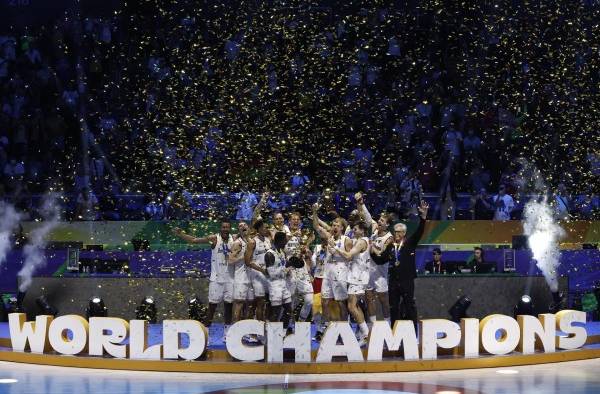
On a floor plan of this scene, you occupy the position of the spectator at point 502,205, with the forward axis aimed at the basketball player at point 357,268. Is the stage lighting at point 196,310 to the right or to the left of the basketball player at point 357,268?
right

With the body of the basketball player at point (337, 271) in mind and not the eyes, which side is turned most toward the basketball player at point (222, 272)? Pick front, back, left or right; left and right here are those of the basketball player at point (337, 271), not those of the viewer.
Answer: right

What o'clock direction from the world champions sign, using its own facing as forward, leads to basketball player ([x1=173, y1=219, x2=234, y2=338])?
The basketball player is roughly at 5 o'clock from the world champions sign.

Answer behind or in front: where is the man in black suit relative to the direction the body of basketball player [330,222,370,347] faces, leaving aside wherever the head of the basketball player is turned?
behind

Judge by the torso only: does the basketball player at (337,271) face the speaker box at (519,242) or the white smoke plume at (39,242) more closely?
the white smoke plume

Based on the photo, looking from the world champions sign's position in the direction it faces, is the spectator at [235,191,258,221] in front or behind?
behind

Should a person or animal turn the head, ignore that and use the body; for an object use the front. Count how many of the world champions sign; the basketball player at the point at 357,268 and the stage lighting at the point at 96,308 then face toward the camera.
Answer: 2

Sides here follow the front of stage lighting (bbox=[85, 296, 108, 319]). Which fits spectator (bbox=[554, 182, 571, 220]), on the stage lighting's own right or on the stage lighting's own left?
on the stage lighting's own left

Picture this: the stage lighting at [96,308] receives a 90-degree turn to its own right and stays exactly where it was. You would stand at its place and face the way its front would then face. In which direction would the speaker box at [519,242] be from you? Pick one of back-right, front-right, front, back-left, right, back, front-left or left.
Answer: back

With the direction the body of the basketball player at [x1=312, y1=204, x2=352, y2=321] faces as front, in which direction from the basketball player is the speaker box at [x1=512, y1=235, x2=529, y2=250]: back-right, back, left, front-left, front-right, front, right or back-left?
back
